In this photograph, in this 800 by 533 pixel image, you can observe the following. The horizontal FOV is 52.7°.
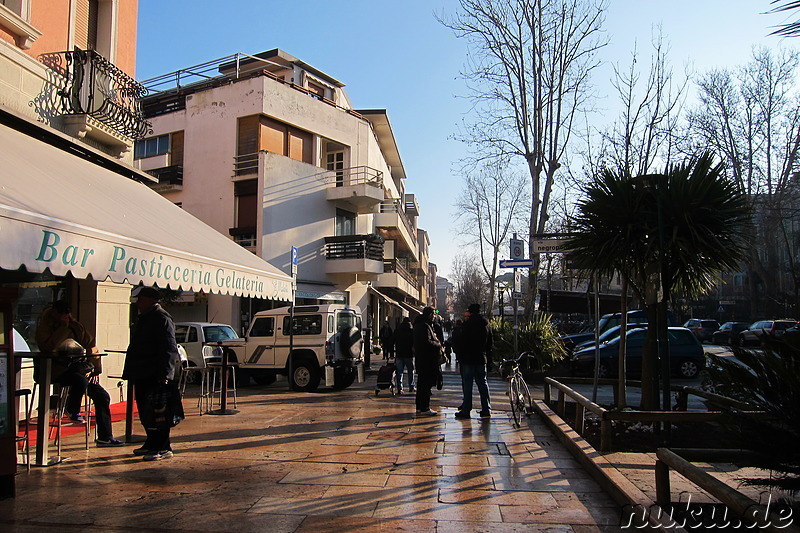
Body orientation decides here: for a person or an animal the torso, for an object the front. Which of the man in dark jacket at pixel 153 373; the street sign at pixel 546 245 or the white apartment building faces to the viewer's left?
the man in dark jacket

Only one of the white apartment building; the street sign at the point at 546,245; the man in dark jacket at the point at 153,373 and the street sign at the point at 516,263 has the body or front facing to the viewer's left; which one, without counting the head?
the man in dark jacket

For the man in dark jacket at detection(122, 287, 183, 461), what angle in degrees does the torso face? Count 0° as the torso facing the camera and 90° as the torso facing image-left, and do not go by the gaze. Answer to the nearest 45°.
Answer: approximately 90°

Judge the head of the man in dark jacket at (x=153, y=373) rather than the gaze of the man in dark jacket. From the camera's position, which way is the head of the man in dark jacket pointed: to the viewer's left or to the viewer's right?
to the viewer's left

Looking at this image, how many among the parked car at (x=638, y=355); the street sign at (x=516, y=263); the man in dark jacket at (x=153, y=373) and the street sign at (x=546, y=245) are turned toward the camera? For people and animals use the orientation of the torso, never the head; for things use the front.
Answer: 2

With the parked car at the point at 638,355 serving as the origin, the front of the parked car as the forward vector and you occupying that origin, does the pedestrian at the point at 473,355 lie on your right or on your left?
on your left

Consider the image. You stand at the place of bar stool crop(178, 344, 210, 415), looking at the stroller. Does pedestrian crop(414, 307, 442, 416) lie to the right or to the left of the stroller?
right

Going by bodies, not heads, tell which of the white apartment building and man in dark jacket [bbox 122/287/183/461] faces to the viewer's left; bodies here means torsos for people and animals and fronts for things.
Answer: the man in dark jacket

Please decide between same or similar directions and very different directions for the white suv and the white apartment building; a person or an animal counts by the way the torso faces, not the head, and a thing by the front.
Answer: very different directions
